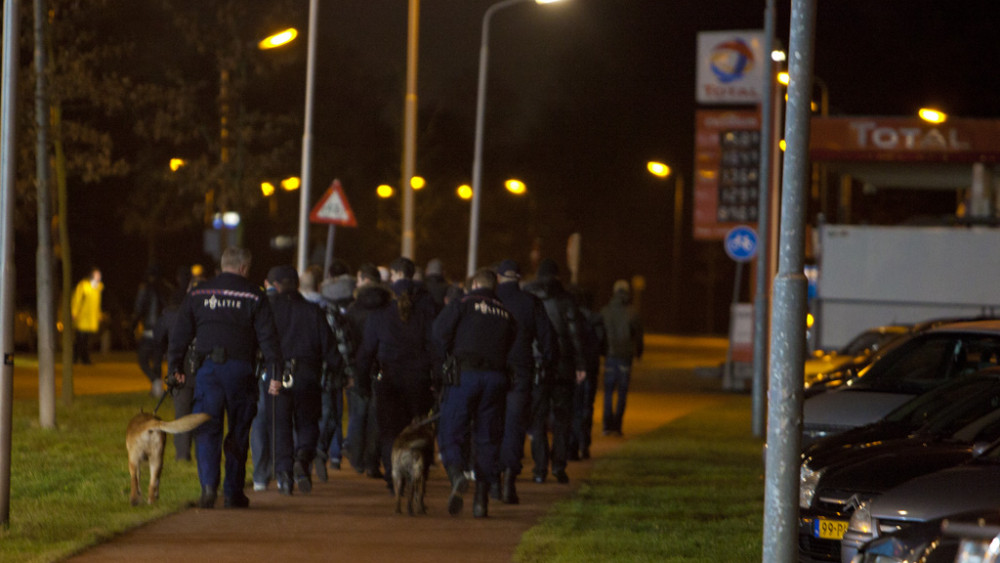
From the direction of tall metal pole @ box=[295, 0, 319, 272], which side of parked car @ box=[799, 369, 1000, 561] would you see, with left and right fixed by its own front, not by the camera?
right

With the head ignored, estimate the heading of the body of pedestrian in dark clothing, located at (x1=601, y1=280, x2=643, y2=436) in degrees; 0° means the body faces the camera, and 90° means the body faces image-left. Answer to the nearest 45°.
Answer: approximately 180°

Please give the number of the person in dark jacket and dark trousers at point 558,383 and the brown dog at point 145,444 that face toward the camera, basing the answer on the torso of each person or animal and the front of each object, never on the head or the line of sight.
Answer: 0

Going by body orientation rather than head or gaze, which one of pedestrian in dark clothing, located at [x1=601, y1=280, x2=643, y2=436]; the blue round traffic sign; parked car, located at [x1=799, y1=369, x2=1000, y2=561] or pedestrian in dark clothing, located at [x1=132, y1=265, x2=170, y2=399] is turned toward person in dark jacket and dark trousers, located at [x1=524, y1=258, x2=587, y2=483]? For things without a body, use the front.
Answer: the blue round traffic sign

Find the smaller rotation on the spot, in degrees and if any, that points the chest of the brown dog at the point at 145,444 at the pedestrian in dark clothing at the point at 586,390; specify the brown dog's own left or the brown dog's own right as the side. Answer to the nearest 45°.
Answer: approximately 45° to the brown dog's own right

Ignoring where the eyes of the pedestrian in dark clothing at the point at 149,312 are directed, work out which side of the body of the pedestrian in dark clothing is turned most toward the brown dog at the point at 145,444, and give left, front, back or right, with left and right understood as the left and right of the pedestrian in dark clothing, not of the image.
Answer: back

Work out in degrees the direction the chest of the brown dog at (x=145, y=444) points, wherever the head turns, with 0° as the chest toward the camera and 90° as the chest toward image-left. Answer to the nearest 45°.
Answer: approximately 180°

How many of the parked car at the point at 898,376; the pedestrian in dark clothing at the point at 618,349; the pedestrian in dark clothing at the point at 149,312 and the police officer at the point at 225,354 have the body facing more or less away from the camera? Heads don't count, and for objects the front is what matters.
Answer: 3

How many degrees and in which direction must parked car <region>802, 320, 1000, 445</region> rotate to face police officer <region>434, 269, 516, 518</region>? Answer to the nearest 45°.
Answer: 0° — it already faces them

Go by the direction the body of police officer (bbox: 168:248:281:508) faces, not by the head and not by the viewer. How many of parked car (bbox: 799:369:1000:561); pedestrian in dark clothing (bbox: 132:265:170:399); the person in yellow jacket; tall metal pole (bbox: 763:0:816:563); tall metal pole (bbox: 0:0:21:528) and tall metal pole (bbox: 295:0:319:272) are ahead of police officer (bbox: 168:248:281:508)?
3

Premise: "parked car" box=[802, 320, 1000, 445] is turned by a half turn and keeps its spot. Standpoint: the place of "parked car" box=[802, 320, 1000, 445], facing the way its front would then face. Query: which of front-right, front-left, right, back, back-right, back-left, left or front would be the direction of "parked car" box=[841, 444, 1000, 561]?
back-right

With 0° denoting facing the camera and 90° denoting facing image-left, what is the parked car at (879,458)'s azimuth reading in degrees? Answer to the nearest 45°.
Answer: approximately 45°

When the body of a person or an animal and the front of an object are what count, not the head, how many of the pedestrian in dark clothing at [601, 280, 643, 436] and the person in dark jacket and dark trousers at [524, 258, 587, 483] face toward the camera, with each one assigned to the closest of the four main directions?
0

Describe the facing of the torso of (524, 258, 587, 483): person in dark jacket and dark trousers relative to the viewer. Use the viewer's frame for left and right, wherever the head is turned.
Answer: facing away from the viewer

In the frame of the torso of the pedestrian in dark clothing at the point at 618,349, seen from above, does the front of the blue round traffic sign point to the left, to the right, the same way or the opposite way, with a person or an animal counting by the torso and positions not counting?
the opposite way

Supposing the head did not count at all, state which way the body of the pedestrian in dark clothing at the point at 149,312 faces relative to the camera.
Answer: away from the camera
